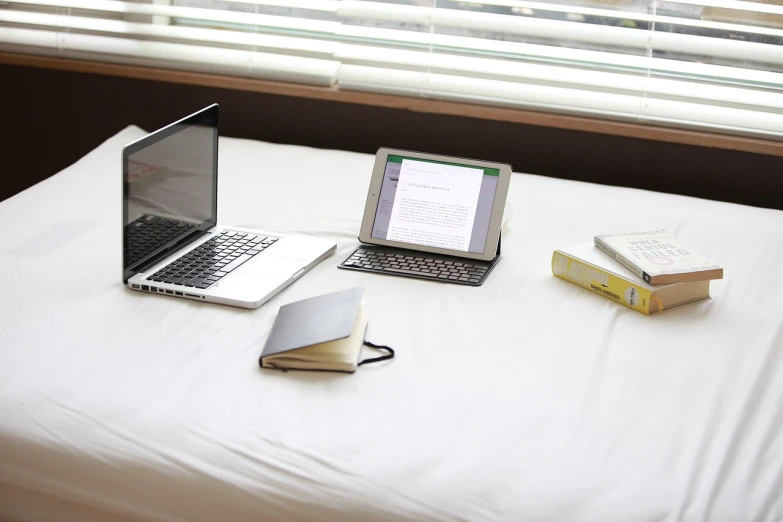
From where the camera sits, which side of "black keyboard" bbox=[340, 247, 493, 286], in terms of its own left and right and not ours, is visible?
front

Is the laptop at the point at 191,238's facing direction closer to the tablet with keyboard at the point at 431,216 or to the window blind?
the tablet with keyboard

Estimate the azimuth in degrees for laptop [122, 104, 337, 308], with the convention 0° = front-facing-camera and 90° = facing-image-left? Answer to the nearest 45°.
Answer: approximately 315°

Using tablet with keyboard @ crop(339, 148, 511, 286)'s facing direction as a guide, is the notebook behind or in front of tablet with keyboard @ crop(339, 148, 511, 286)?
in front

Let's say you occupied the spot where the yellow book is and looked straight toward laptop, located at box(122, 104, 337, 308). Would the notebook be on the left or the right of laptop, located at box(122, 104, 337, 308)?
left

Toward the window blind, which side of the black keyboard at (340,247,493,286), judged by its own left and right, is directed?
back

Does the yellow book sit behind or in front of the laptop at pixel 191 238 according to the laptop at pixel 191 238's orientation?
in front

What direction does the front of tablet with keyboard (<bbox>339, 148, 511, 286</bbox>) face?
toward the camera
